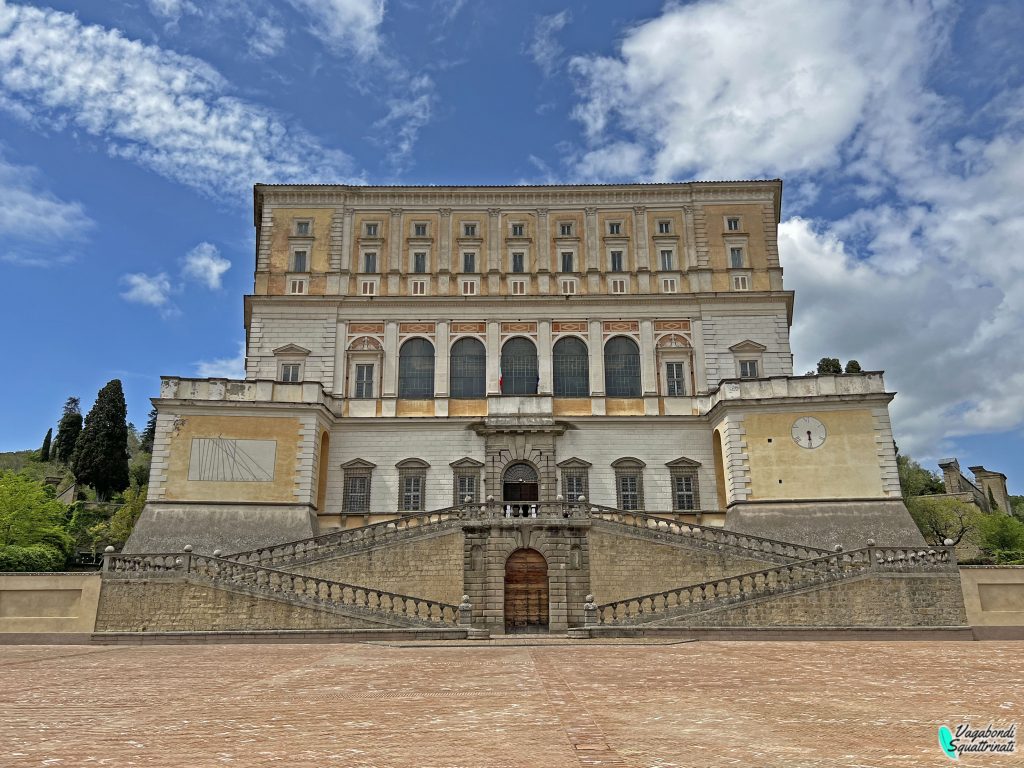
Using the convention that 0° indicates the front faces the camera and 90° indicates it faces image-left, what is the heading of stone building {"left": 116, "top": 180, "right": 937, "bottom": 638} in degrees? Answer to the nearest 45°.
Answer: approximately 0°

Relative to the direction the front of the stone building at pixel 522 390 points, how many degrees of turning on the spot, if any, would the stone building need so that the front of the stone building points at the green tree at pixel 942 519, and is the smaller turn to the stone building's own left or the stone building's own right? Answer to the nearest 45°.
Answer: approximately 135° to the stone building's own left
